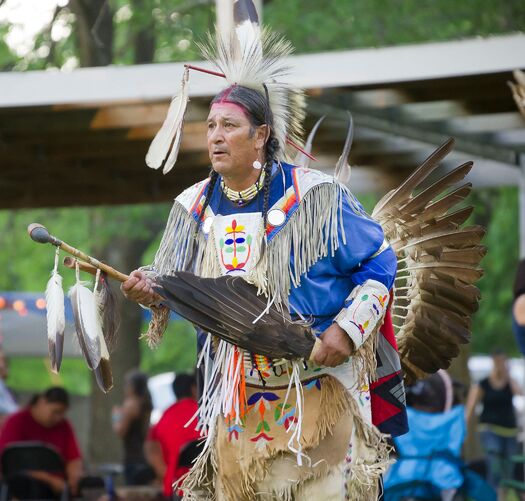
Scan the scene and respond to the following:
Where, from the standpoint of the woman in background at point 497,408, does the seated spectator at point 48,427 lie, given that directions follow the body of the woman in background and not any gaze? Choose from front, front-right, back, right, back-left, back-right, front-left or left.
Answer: front-right

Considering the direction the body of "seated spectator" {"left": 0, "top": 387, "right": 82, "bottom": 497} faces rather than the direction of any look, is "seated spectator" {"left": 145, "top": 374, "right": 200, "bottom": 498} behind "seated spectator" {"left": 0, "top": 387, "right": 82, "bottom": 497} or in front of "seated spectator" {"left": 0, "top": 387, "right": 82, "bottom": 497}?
in front

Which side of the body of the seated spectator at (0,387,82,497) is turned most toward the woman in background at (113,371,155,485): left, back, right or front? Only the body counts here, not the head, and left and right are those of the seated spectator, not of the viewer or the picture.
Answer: left

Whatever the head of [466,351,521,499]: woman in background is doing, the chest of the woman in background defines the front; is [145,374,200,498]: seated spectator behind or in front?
in front

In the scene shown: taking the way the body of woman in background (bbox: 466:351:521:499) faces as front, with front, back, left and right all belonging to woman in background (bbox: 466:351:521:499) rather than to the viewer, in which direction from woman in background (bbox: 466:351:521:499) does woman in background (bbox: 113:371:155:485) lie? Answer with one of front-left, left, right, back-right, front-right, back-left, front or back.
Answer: front-right

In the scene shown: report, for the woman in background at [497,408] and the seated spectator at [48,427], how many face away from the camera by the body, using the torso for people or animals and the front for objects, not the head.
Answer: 0
